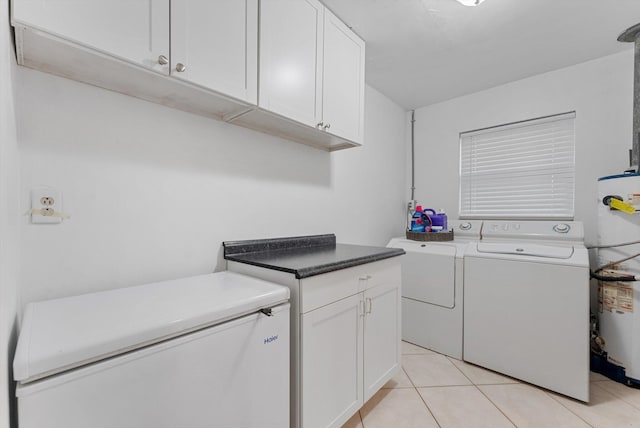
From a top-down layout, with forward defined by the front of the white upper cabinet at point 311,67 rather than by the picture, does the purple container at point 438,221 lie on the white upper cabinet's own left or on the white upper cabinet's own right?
on the white upper cabinet's own left

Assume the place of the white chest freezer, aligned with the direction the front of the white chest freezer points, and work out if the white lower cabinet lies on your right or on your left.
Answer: on your left

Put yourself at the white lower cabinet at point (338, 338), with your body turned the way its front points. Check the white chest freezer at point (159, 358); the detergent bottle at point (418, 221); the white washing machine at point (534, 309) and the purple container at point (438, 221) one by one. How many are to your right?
1

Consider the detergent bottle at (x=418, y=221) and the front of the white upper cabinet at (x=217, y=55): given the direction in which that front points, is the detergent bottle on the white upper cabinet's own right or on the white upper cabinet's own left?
on the white upper cabinet's own left

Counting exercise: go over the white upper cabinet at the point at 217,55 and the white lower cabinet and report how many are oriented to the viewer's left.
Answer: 0

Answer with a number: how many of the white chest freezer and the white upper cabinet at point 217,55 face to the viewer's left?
0

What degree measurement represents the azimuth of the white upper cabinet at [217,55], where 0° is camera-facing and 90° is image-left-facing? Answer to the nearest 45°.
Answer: approximately 315°

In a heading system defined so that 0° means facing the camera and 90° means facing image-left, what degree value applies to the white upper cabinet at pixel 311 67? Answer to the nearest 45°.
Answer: approximately 315°

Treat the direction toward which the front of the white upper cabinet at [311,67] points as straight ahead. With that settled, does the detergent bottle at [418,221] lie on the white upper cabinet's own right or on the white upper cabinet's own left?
on the white upper cabinet's own left

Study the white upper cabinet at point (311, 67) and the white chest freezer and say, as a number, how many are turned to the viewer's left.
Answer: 0

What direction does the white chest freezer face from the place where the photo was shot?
facing the viewer and to the right of the viewer

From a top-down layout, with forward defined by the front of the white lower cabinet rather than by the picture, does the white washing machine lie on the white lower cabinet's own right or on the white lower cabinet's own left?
on the white lower cabinet's own left

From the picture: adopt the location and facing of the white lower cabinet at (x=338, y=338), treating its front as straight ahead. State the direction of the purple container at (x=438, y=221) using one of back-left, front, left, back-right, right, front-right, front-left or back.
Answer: left
